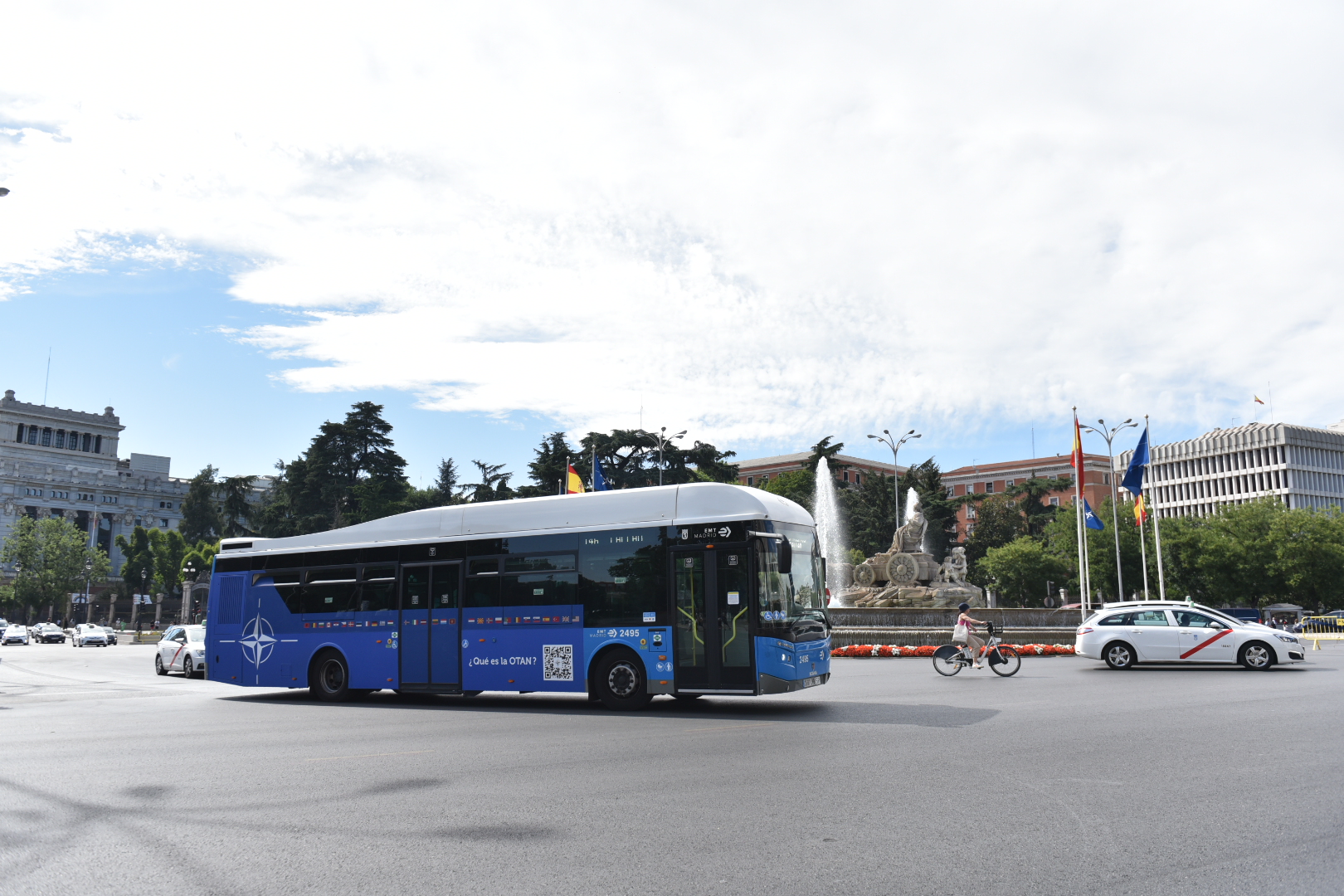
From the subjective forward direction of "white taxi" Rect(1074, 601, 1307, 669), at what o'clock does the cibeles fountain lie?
The cibeles fountain is roughly at 8 o'clock from the white taxi.

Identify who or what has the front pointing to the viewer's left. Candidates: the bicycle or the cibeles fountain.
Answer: the cibeles fountain

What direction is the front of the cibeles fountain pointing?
to the viewer's left

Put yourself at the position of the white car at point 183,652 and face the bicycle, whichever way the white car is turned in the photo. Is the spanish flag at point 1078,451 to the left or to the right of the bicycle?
left

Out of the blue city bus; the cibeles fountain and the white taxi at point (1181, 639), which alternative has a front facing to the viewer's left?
the cibeles fountain

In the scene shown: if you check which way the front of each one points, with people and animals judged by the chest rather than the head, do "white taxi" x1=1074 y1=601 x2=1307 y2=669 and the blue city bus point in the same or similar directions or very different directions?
same or similar directions

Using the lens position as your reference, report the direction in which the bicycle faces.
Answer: facing to the right of the viewer

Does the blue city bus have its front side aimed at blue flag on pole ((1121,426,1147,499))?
no

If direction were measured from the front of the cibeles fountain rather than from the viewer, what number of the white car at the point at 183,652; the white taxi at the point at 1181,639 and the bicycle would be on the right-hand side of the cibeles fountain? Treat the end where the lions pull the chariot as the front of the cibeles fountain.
0

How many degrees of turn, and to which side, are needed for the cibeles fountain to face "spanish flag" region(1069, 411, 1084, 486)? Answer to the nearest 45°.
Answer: approximately 180°

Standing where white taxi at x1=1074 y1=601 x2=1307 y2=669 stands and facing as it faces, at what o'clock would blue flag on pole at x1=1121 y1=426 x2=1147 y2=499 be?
The blue flag on pole is roughly at 9 o'clock from the white taxi.

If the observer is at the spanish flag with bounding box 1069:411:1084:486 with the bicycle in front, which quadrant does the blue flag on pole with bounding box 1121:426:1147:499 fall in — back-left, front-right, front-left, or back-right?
back-left

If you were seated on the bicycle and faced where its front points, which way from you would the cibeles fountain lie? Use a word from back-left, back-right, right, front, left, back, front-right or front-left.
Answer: left

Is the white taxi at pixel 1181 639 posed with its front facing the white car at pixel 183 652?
no

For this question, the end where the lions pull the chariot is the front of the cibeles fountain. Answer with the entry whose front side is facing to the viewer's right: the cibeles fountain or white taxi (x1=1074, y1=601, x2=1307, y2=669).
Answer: the white taxi

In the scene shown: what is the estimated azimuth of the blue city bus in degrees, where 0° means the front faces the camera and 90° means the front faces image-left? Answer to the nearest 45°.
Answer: approximately 315°

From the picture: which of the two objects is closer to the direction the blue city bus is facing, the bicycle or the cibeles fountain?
the bicycle

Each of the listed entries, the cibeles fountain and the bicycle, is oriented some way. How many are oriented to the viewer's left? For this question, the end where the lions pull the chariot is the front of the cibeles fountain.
1

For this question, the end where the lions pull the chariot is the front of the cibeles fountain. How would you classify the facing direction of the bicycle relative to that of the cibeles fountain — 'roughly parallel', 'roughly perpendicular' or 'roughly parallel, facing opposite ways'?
roughly parallel, facing opposite ways

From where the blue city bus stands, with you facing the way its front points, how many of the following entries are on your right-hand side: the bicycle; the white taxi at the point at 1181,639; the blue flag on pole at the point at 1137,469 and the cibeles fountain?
0
